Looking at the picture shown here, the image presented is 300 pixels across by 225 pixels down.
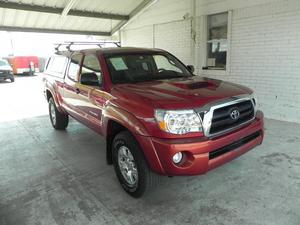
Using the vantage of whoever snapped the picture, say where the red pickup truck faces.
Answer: facing the viewer and to the right of the viewer

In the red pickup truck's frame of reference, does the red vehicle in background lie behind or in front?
behind
